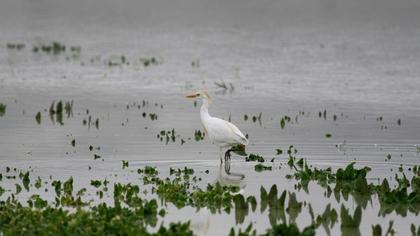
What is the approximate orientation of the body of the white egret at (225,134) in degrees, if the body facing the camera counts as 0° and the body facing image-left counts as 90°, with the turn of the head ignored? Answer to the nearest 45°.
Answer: approximately 90°

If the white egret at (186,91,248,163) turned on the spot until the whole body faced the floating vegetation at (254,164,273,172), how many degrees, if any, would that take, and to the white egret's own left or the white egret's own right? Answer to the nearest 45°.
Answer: approximately 135° to the white egret's own left

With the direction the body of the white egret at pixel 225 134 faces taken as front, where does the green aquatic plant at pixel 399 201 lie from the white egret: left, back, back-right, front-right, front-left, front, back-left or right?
back-left

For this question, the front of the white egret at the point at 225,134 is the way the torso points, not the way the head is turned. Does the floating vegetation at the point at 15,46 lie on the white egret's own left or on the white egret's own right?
on the white egret's own right

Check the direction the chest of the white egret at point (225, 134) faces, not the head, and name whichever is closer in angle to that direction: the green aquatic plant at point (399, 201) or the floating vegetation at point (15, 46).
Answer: the floating vegetation

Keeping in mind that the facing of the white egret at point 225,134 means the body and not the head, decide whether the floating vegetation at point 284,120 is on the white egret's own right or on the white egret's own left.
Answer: on the white egret's own right

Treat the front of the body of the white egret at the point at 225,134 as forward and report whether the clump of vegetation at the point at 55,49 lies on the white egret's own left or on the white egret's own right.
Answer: on the white egret's own right
